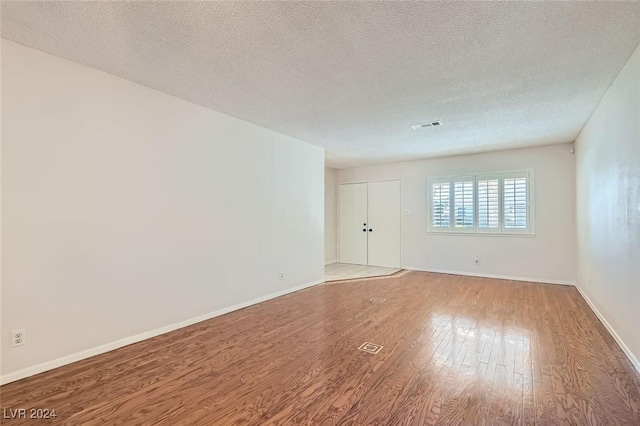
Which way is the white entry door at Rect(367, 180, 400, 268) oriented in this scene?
toward the camera

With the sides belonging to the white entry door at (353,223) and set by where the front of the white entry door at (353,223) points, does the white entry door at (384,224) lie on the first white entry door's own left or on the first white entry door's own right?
on the first white entry door's own left

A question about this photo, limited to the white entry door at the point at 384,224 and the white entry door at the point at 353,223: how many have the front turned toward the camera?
2

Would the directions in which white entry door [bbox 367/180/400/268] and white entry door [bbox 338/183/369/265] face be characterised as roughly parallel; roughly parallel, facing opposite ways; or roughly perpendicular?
roughly parallel

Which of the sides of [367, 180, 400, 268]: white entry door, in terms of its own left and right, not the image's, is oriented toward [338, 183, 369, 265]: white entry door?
right
